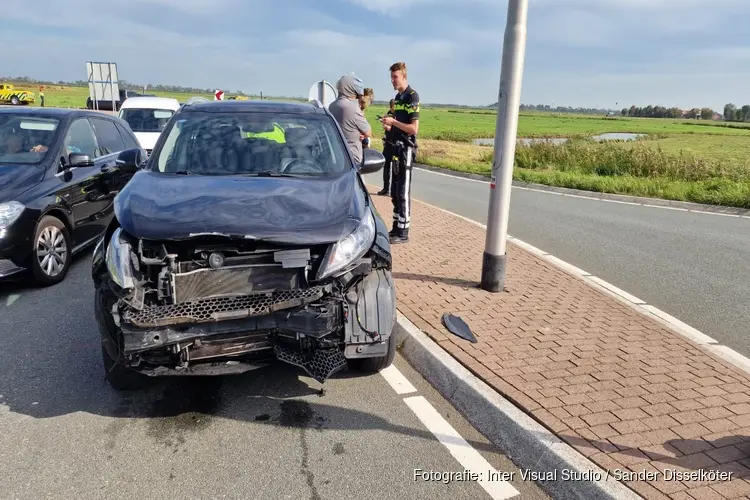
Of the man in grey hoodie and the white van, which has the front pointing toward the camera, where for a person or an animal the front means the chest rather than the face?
the white van

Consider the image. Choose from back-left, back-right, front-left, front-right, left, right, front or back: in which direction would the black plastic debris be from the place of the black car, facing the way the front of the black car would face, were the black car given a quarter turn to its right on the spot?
back

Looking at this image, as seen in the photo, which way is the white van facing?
toward the camera

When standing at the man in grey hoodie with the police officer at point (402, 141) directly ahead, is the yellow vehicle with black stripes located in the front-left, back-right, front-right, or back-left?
back-left

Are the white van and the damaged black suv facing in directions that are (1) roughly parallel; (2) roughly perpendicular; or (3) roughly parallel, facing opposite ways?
roughly parallel

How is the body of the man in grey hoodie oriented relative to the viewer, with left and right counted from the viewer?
facing away from the viewer and to the right of the viewer

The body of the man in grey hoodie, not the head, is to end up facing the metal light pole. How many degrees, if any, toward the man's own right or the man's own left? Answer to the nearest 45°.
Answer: approximately 90° to the man's own right

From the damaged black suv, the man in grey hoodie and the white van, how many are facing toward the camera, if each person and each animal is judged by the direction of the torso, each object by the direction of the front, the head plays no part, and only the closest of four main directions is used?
2

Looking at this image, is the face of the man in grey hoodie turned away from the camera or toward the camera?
away from the camera

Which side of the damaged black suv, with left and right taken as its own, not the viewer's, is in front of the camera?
front

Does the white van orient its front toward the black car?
yes

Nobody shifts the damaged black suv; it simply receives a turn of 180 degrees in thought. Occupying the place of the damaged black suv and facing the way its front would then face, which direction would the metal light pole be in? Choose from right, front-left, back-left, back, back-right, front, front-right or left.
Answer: front-right

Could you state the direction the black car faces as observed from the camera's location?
facing the viewer and to the left of the viewer

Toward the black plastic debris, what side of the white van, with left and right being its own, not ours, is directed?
front

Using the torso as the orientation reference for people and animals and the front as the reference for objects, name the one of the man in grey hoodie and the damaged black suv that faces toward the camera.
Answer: the damaged black suv
